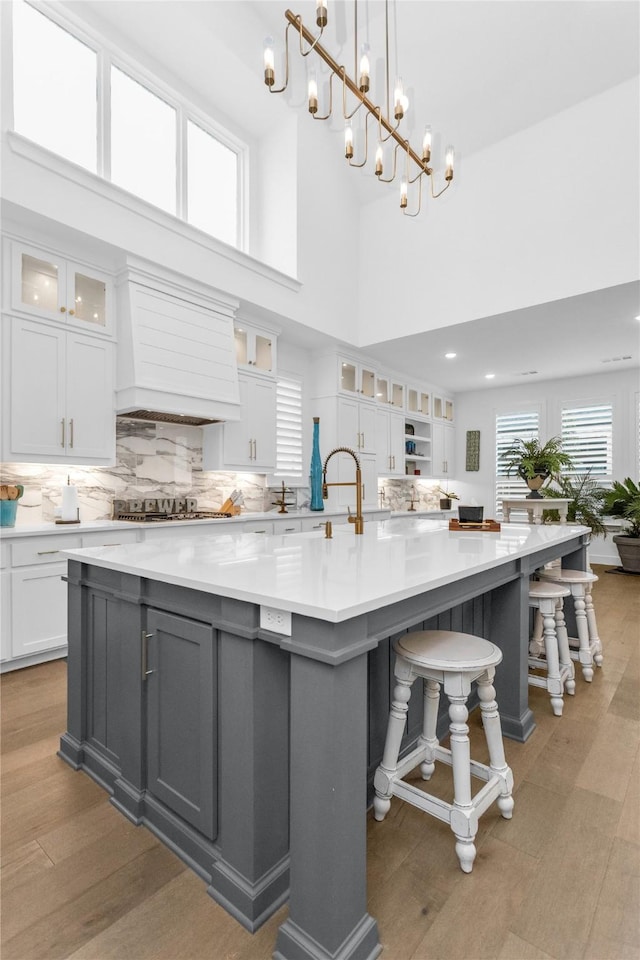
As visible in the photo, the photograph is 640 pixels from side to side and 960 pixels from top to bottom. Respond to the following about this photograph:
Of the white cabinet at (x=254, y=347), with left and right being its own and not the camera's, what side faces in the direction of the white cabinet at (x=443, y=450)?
left

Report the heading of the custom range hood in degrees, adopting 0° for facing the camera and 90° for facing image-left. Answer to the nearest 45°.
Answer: approximately 315°

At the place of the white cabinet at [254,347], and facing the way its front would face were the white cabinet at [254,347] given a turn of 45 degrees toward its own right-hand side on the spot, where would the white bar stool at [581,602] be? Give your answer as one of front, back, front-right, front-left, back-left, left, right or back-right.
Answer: front-left

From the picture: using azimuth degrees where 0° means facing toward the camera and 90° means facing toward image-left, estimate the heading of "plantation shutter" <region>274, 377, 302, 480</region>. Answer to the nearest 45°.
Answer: approximately 315°

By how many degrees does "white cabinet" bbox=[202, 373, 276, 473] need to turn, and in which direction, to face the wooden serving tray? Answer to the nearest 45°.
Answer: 0° — it already faces it

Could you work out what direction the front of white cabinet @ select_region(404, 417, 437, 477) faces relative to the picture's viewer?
facing the viewer and to the right of the viewer

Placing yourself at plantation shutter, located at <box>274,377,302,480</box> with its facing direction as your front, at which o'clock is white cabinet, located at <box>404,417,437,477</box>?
The white cabinet is roughly at 9 o'clock from the plantation shutter.

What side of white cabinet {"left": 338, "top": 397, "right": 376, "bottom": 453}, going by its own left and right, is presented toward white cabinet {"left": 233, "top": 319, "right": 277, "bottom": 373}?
right

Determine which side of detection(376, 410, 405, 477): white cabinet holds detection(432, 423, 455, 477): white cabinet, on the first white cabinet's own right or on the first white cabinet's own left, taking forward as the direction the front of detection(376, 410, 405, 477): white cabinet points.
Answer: on the first white cabinet's own left

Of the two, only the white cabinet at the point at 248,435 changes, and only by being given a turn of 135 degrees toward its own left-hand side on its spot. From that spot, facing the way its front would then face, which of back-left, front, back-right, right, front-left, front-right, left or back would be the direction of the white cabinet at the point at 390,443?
front-right

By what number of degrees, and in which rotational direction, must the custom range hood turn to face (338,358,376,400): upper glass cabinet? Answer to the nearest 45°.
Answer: approximately 90° to its left

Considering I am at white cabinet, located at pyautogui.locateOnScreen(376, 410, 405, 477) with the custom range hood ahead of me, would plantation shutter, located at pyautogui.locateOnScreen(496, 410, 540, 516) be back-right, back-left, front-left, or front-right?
back-left
